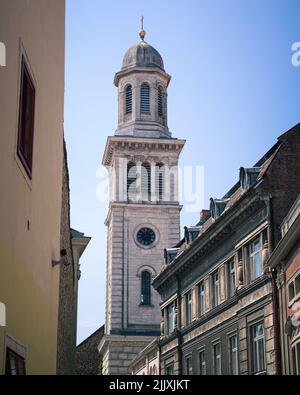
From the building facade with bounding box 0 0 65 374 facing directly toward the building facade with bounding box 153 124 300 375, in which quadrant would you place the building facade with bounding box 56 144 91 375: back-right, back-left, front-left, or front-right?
front-left

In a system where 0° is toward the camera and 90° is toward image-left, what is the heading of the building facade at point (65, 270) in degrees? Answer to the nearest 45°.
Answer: approximately 270°

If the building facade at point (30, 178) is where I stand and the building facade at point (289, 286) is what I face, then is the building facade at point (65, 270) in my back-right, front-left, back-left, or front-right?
front-left

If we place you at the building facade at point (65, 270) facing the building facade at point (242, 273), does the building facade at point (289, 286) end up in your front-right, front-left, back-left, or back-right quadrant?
front-right

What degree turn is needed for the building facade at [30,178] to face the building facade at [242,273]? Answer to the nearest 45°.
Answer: approximately 90° to its left

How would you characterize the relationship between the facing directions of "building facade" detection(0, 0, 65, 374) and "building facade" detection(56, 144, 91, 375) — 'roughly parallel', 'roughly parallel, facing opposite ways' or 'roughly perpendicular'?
roughly parallel

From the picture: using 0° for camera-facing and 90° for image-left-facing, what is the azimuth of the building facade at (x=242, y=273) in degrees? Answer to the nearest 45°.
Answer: approximately 45°

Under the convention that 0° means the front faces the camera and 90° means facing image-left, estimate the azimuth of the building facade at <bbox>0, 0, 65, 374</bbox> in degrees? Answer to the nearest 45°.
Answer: approximately 270°

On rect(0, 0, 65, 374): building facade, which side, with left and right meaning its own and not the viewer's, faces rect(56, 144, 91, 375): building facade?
left

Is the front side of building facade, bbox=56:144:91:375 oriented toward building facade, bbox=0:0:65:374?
no

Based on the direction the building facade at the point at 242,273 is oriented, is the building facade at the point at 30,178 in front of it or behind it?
in front

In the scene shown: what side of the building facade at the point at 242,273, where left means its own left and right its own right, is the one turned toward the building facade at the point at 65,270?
front

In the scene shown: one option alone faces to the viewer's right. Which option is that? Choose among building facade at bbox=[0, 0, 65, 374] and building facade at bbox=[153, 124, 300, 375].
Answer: building facade at bbox=[0, 0, 65, 374]

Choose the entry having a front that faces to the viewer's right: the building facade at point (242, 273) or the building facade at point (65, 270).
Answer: the building facade at point (65, 270)

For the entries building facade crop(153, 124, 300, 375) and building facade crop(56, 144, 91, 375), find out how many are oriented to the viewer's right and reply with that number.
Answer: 1
